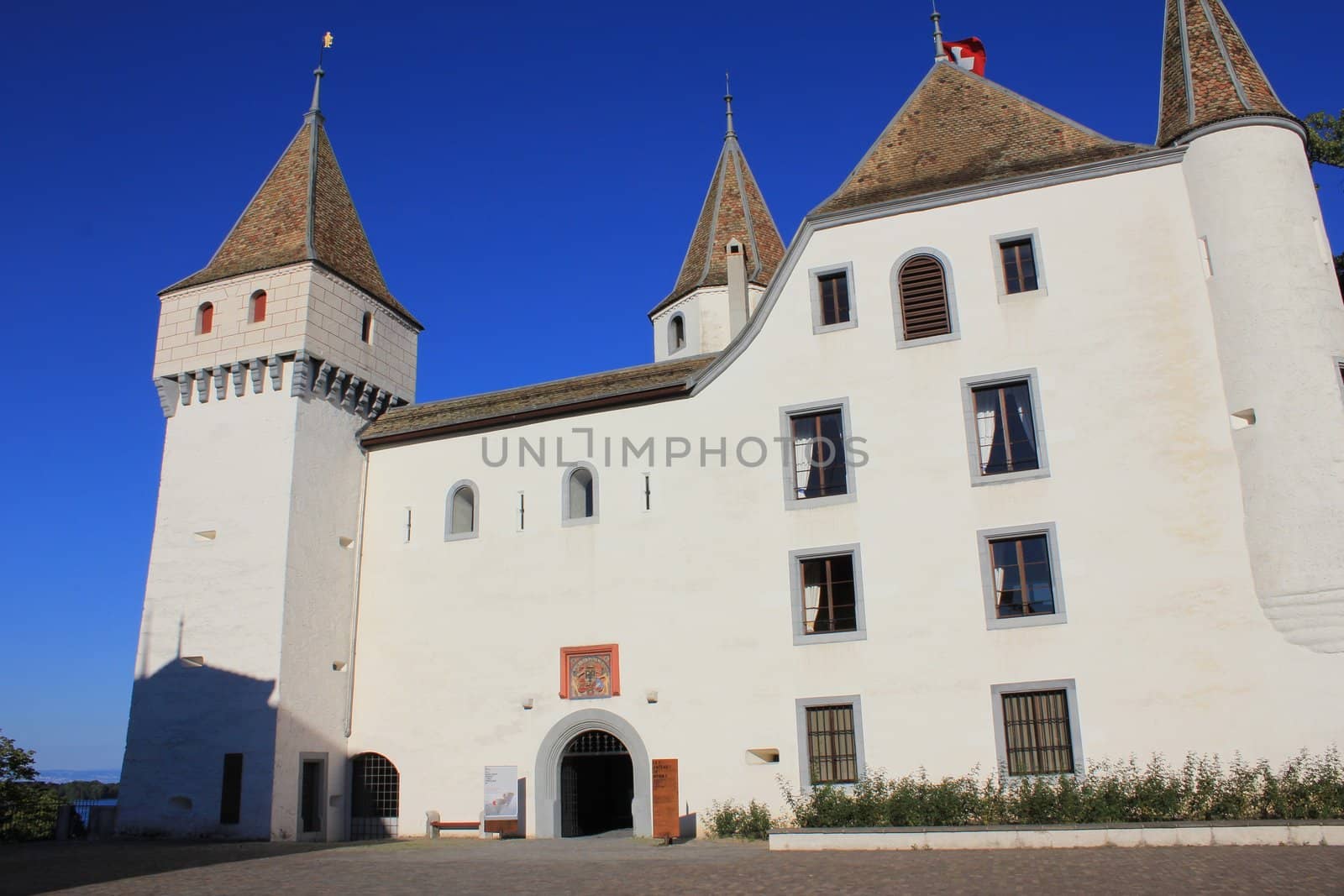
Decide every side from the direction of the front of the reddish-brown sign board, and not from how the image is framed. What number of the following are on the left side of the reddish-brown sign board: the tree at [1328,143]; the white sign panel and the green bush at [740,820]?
2

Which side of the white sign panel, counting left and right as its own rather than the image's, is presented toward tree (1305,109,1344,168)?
left

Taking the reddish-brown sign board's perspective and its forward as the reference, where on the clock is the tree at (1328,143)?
The tree is roughly at 9 o'clock from the reddish-brown sign board.

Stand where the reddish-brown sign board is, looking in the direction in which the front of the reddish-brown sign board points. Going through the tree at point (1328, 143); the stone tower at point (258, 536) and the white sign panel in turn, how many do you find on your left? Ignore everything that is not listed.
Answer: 1

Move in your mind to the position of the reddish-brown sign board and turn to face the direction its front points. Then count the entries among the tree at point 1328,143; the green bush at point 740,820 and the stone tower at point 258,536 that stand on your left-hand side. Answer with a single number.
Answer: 2

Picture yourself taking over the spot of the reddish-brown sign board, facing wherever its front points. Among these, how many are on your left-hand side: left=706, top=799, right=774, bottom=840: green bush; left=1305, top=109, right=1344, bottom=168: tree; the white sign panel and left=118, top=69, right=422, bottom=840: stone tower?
2

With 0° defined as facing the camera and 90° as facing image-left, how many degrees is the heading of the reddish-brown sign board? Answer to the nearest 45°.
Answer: approximately 0°

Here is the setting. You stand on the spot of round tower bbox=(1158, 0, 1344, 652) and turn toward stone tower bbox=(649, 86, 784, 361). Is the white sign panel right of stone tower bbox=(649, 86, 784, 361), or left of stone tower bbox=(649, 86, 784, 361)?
left

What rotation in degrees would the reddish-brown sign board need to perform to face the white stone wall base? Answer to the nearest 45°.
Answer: approximately 45° to its left

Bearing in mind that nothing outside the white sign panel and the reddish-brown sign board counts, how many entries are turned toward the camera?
2
